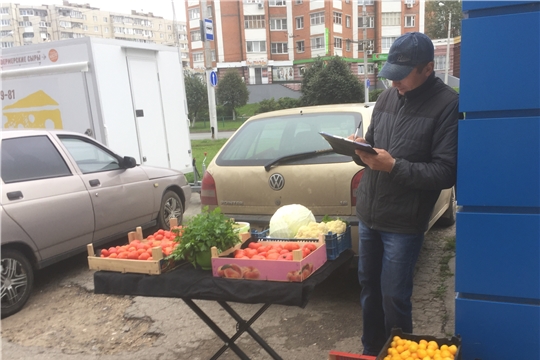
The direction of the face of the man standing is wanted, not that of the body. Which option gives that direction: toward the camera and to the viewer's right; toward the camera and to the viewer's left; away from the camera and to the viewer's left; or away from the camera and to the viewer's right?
toward the camera and to the viewer's left

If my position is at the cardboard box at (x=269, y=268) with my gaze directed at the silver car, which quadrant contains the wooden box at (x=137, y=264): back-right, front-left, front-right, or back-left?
front-left

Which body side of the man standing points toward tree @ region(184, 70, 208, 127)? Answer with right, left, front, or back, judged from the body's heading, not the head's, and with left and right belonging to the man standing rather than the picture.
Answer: right

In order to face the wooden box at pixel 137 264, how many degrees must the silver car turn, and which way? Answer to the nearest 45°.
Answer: approximately 135° to its right

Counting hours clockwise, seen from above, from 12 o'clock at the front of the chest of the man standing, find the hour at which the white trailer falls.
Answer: The white trailer is roughly at 3 o'clock from the man standing.

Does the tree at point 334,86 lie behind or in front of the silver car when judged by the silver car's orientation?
in front

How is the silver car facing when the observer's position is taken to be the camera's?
facing away from the viewer and to the right of the viewer

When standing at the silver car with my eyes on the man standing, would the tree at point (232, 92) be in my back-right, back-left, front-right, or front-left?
back-left

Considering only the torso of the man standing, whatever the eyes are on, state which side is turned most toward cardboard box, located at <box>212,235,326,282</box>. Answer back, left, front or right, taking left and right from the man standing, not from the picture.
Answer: front

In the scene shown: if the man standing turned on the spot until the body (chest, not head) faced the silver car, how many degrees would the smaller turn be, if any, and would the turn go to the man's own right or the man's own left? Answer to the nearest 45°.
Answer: approximately 45° to the man's own right

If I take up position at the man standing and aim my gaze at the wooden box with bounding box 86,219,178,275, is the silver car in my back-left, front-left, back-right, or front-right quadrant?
front-right

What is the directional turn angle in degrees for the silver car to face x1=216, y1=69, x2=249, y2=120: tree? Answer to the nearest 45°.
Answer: approximately 45° to its left
